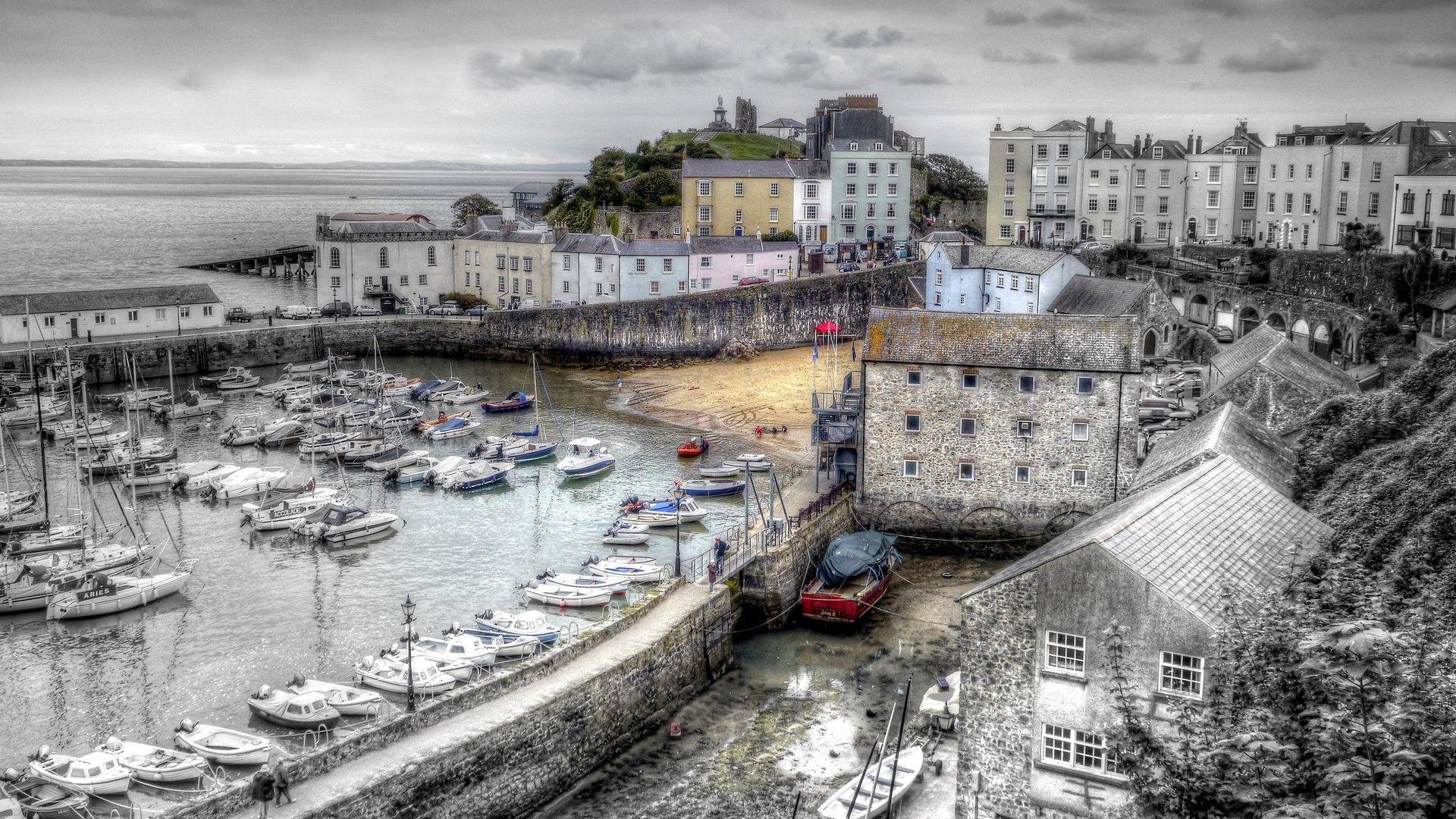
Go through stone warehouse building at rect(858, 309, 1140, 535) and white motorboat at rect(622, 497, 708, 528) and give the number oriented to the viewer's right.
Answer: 1

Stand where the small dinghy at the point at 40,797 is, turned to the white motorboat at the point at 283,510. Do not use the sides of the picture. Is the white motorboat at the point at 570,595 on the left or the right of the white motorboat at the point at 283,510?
right

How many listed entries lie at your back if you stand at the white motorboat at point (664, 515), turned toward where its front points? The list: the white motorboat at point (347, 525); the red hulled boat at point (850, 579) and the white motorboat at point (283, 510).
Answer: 2

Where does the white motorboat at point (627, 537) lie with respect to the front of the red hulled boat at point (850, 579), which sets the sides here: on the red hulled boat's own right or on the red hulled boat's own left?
on the red hulled boat's own left

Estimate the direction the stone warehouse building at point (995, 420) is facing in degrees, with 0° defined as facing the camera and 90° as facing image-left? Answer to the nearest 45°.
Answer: approximately 0°

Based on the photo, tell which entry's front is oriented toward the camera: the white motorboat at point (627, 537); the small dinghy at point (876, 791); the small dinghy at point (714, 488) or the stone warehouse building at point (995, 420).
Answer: the stone warehouse building

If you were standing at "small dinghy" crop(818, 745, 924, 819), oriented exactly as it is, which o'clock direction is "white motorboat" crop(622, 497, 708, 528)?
The white motorboat is roughly at 10 o'clock from the small dinghy.

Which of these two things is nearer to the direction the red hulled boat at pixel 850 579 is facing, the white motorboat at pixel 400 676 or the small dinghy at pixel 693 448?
the small dinghy

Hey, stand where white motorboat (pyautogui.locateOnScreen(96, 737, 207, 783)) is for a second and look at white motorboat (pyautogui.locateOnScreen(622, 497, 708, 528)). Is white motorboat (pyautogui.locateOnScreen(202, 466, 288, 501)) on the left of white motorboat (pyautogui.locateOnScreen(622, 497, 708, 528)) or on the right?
left

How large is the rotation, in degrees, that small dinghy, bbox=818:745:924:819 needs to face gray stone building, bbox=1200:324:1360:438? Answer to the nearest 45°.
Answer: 0° — it already faces it

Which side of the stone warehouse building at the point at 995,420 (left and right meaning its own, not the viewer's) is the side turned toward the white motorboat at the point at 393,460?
right

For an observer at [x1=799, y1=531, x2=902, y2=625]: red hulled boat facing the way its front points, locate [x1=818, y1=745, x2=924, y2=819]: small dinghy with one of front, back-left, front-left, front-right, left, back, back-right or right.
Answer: back-right

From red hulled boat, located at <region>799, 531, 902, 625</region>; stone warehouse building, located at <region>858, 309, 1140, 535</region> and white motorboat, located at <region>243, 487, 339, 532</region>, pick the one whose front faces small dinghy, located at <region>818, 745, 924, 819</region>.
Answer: the stone warehouse building
